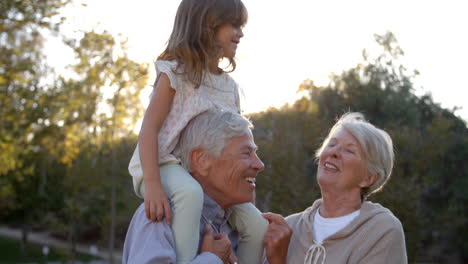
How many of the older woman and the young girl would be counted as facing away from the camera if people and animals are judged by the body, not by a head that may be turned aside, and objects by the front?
0

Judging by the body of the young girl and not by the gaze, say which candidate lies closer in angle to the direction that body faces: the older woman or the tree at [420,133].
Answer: the older woman

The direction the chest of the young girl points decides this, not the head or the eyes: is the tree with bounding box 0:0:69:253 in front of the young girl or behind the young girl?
behind

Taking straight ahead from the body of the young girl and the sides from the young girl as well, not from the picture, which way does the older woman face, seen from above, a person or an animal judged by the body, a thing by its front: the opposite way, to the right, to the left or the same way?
to the right

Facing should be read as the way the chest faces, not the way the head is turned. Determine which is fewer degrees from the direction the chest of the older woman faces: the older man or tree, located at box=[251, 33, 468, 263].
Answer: the older man

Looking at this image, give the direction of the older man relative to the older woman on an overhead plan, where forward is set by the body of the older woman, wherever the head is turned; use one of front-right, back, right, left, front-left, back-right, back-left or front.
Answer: front

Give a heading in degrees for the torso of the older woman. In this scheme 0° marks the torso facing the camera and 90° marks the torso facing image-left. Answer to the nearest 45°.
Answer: approximately 45°

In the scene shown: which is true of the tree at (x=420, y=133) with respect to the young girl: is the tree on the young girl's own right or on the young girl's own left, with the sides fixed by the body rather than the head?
on the young girl's own left

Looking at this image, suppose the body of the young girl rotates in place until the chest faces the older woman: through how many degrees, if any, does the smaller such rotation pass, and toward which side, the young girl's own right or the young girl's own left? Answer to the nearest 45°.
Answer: approximately 45° to the young girl's own left

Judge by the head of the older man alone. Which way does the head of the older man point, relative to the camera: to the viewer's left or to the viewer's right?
to the viewer's right

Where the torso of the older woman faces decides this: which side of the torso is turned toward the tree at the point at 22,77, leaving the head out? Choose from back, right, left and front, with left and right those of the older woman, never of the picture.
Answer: right

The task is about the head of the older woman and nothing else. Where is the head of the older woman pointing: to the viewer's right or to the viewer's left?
to the viewer's left

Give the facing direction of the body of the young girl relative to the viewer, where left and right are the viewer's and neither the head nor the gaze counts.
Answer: facing the viewer and to the right of the viewer

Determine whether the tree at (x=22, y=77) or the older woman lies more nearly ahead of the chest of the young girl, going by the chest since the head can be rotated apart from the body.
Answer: the older woman

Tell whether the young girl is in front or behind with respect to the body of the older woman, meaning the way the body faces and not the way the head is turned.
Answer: in front

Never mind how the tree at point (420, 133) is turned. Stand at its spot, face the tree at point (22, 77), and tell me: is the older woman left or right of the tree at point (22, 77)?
left
